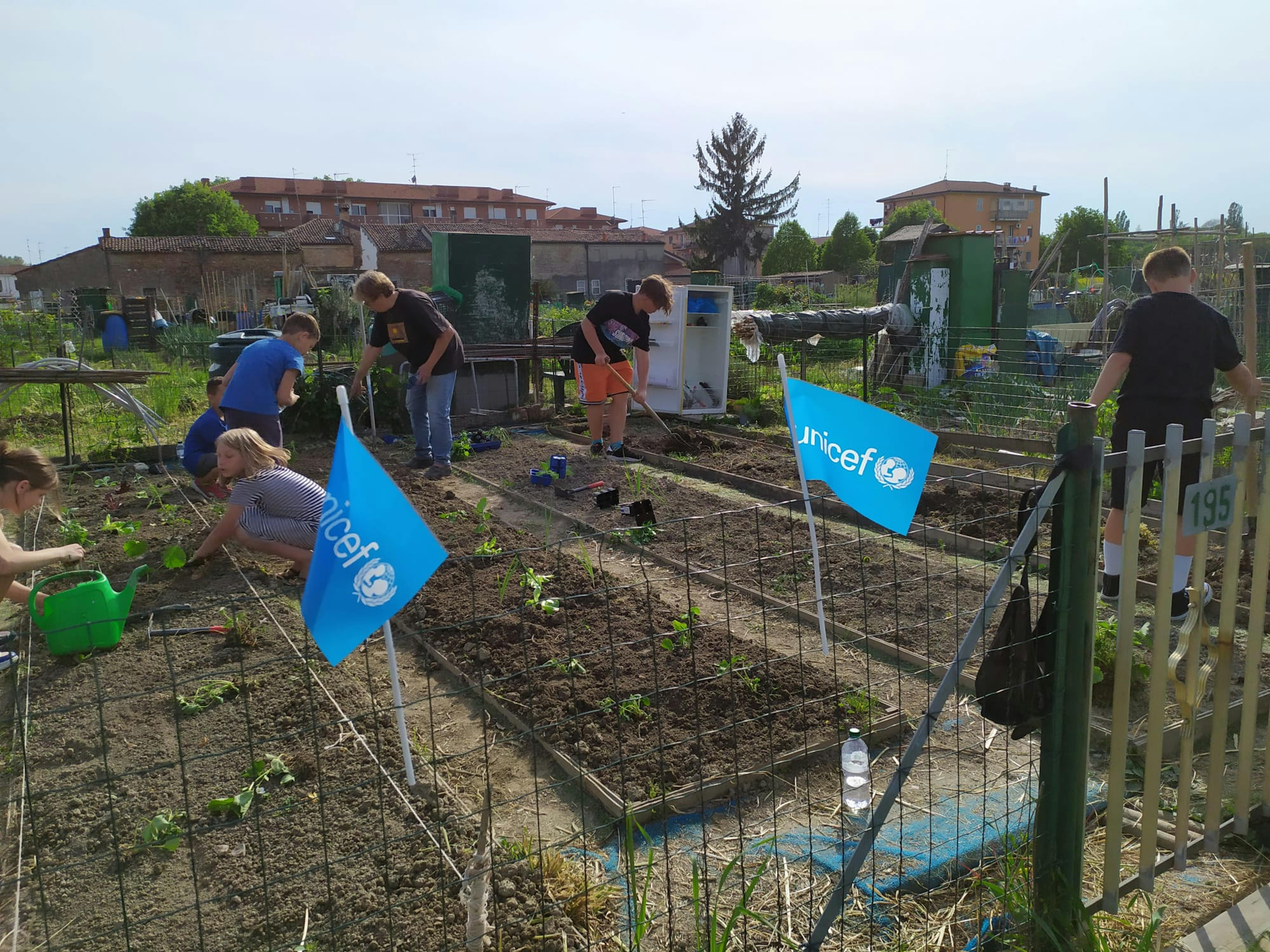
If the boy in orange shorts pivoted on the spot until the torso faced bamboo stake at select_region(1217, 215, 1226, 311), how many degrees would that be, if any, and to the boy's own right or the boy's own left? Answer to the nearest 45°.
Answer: approximately 45° to the boy's own left

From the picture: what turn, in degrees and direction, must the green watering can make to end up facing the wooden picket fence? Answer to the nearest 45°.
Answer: approximately 45° to its right

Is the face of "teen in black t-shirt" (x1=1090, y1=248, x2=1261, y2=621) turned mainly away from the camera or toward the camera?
away from the camera

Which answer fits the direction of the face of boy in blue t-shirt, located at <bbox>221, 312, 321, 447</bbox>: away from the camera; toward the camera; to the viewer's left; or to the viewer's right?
to the viewer's right

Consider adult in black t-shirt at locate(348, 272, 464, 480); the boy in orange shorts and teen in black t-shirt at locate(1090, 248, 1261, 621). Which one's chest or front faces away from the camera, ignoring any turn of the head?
teen in black t-shirt at locate(1090, 248, 1261, 621)

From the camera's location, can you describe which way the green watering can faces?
facing to the right of the viewer

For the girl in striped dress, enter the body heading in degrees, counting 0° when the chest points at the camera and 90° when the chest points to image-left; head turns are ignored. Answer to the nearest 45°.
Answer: approximately 90°

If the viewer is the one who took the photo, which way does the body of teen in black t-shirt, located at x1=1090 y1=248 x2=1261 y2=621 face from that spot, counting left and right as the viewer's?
facing away from the viewer

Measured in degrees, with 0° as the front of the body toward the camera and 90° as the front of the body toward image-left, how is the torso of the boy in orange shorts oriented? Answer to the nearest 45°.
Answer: approximately 315°

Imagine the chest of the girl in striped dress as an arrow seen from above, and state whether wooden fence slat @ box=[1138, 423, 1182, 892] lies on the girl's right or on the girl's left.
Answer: on the girl's left
